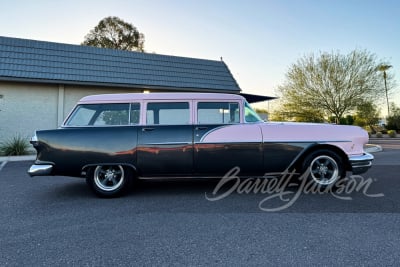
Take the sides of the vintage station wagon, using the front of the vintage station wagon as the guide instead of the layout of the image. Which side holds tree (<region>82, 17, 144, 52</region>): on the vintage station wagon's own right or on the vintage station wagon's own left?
on the vintage station wagon's own left

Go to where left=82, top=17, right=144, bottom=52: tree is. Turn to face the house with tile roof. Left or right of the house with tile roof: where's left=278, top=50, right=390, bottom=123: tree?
left

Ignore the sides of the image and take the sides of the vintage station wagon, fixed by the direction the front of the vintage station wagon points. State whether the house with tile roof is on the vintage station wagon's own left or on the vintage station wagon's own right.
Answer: on the vintage station wagon's own left

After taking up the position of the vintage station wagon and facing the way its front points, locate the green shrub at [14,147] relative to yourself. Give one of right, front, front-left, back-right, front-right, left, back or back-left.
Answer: back-left

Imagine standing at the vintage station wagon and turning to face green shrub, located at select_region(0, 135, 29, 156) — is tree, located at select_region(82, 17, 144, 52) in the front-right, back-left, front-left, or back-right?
front-right

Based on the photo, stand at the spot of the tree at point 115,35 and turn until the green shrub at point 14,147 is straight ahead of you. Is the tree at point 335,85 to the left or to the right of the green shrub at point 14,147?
left

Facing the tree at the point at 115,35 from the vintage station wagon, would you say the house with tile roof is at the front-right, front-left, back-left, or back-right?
front-left

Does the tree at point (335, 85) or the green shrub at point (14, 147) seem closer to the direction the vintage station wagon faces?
the tree

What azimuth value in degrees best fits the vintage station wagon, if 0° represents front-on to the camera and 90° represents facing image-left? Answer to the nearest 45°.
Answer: approximately 270°

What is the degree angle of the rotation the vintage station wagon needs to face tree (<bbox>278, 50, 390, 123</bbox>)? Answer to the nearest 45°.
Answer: approximately 45° to its left
